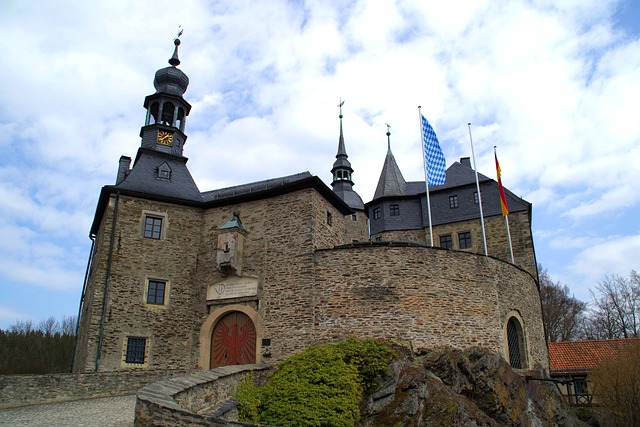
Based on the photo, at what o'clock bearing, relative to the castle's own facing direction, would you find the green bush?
The green bush is roughly at 11 o'clock from the castle.

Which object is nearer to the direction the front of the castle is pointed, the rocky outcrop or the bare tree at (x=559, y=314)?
the rocky outcrop

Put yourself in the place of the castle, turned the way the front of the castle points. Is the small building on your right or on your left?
on your left

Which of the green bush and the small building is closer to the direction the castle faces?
the green bush

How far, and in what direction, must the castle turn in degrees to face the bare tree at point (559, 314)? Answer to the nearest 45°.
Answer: approximately 135° to its left

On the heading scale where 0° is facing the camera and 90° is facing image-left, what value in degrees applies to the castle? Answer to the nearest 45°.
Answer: approximately 0°
